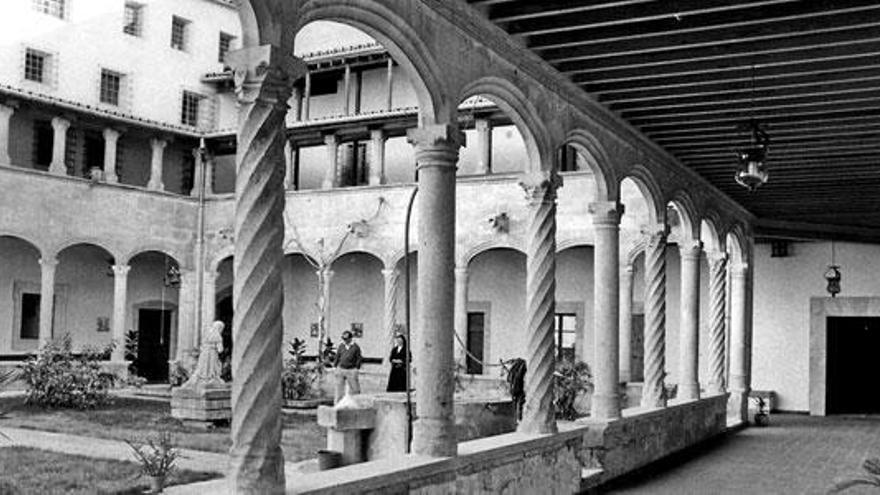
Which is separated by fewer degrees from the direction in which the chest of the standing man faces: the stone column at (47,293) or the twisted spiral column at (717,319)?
the twisted spiral column

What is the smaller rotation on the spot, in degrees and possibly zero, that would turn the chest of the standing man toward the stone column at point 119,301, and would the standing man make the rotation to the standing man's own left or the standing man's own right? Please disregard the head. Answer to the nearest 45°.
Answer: approximately 135° to the standing man's own right

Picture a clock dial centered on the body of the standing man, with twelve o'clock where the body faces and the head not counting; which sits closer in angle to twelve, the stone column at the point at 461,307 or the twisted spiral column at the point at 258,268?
the twisted spiral column

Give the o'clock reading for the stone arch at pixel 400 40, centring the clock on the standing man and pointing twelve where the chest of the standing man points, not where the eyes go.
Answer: The stone arch is roughly at 12 o'clock from the standing man.

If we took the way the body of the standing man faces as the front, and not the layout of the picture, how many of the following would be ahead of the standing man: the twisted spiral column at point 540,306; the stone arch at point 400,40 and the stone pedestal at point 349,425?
3

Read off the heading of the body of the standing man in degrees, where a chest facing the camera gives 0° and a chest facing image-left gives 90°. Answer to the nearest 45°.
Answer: approximately 0°

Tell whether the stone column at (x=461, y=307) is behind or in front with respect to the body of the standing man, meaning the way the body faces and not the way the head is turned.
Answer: behind

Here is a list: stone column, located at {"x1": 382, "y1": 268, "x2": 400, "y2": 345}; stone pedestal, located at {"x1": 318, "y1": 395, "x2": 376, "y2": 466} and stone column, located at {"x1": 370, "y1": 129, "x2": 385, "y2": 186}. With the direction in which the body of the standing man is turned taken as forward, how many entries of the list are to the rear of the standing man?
2

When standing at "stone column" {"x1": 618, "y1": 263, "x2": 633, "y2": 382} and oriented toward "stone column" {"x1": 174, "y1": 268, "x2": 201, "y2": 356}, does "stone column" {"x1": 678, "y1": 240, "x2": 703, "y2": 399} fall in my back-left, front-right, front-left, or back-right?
back-left

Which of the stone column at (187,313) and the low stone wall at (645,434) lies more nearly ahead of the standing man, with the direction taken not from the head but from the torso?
the low stone wall

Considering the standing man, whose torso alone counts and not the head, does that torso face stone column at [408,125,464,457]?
yes

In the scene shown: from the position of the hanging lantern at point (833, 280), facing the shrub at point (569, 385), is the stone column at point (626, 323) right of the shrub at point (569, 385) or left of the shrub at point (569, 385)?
right
